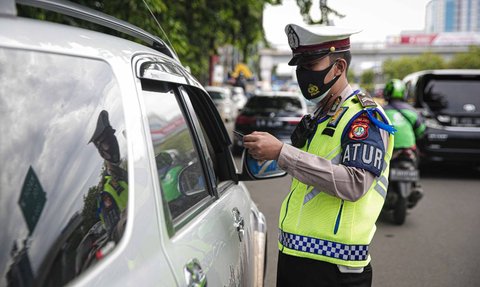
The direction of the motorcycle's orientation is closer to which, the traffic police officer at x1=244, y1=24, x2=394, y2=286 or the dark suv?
the dark suv

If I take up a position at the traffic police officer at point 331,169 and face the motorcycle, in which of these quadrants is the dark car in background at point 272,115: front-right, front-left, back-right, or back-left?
front-left

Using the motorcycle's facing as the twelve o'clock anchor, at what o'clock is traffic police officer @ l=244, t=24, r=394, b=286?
The traffic police officer is roughly at 6 o'clock from the motorcycle.

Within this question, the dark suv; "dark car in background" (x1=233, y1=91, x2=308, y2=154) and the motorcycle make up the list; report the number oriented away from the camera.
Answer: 3

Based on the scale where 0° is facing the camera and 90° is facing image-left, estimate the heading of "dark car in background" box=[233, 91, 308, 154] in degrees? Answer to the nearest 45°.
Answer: approximately 180°

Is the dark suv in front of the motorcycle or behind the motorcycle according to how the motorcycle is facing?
in front

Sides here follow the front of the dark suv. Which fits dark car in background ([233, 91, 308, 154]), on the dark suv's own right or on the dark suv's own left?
on the dark suv's own left

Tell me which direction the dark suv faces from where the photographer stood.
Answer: facing away from the viewer

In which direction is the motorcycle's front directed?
away from the camera
